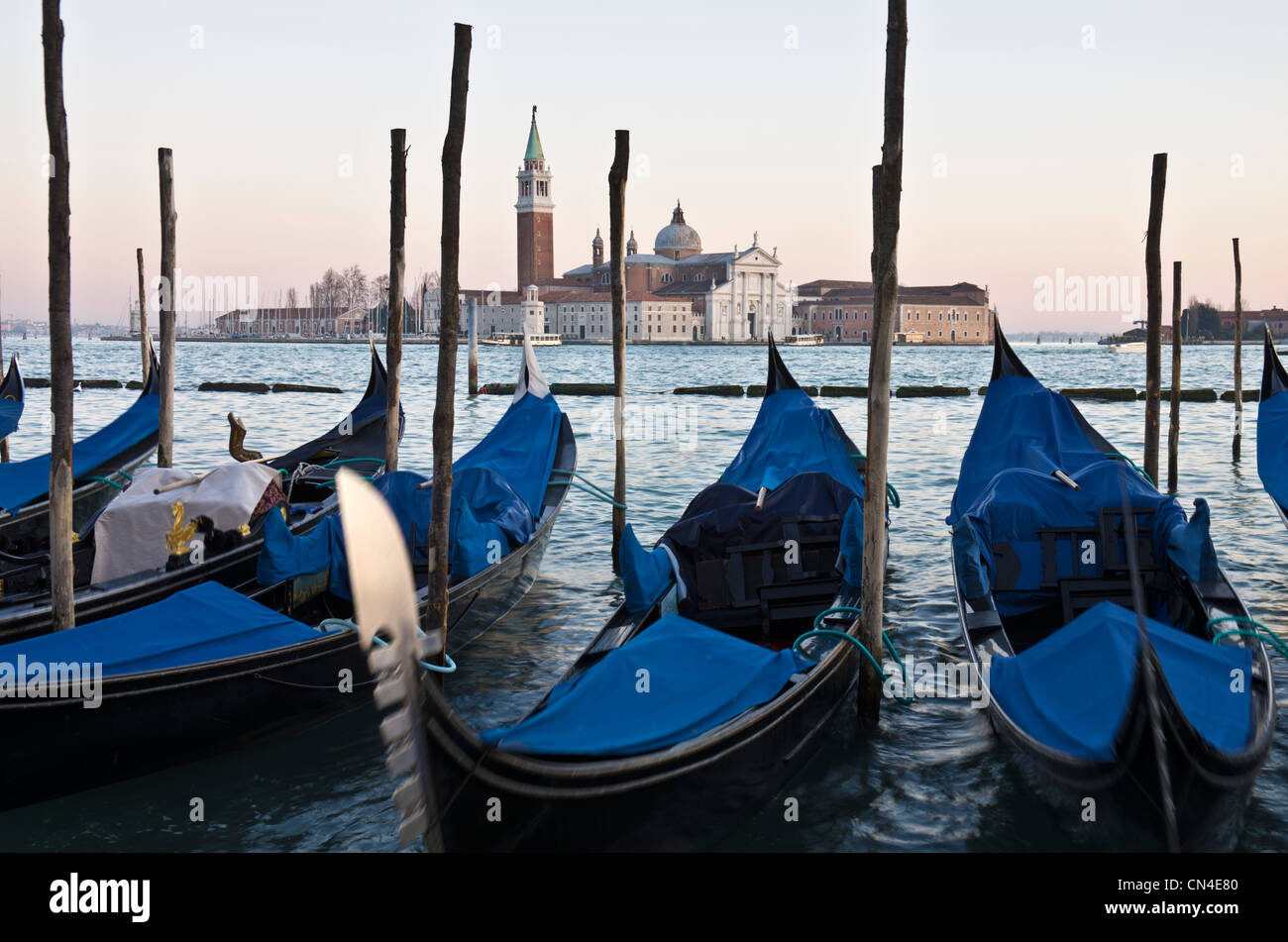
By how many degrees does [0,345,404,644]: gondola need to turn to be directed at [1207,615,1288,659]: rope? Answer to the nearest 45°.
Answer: approximately 90° to its left

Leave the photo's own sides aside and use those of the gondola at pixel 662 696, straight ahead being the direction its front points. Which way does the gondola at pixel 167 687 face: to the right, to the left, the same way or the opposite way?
the same way

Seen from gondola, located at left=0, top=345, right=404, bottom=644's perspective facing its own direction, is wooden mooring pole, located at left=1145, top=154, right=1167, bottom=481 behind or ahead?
behind

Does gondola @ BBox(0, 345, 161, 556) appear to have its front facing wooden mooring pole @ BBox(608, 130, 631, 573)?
no

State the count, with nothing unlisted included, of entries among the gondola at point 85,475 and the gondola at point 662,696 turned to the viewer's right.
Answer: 0

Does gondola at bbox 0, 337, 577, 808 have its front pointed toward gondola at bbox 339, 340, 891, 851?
no

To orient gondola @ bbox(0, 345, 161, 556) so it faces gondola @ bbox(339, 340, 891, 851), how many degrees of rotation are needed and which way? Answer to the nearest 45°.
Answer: approximately 45° to its left

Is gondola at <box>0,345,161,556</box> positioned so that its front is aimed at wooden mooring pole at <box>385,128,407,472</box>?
no

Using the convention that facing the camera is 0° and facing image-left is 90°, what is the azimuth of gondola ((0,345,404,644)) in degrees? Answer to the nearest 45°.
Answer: approximately 45°

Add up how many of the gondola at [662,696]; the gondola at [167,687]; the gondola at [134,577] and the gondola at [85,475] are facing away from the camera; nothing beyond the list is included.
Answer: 0

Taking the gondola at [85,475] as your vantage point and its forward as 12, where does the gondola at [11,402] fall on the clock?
the gondola at [11,402] is roughly at 4 o'clock from the gondola at [85,475].

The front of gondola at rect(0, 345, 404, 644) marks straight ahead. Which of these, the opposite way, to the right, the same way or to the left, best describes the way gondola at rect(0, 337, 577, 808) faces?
the same way

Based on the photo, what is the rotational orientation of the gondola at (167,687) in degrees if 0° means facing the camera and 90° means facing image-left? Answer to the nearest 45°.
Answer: approximately 45°

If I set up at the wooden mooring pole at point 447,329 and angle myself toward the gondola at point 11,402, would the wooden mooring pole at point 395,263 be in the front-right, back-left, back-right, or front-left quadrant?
front-right

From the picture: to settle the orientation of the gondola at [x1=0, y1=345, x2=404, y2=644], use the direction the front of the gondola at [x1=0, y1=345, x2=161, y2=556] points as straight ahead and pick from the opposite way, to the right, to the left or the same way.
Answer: the same way

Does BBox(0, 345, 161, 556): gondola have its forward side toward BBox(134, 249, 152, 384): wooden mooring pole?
no

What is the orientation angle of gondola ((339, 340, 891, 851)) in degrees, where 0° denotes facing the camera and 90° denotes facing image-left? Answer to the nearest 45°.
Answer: approximately 45°

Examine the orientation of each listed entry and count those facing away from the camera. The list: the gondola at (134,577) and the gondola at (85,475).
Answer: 0
